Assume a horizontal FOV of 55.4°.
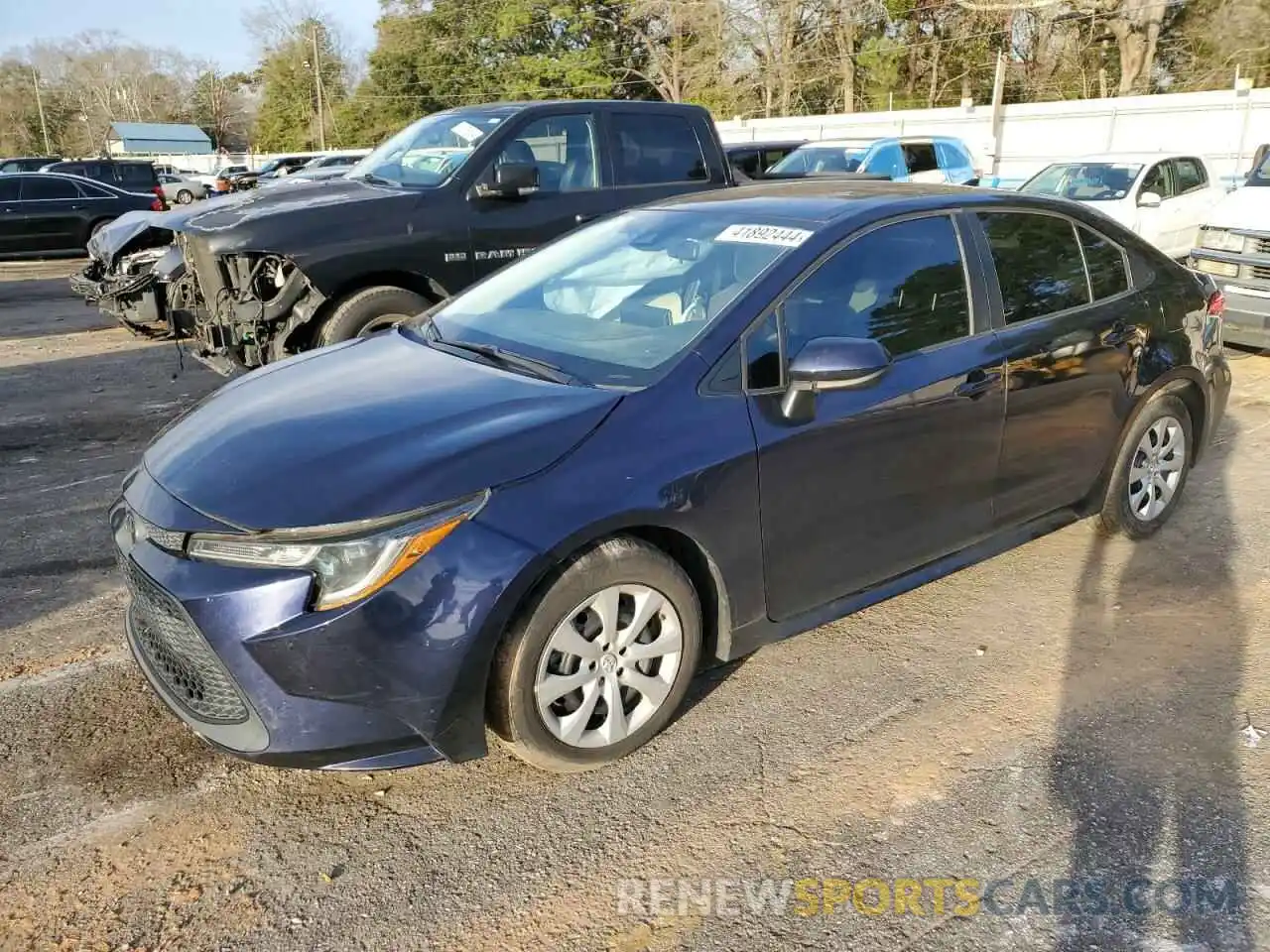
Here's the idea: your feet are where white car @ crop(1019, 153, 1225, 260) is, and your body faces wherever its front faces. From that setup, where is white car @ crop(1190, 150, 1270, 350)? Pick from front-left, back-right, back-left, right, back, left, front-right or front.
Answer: front-left

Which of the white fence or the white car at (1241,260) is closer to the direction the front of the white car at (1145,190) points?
the white car

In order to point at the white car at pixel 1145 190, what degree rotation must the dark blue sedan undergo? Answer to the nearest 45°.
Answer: approximately 180°

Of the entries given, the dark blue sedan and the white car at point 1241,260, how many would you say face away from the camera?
0

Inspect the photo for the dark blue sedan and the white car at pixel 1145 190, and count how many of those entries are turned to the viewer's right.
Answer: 0

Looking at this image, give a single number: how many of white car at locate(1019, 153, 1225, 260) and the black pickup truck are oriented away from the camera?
0

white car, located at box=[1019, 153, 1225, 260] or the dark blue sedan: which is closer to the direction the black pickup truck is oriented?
the dark blue sedan

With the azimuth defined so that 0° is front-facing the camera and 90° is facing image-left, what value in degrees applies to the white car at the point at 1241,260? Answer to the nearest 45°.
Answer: approximately 45°

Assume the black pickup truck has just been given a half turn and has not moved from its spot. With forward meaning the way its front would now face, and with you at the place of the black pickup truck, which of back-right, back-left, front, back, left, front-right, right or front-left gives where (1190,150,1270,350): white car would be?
front-right

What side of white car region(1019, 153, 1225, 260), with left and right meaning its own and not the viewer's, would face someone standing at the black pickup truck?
front

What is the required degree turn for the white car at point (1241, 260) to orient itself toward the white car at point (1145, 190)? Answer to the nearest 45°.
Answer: approximately 135° to its right

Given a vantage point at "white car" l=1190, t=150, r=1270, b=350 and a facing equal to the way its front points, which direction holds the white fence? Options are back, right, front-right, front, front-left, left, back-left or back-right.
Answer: back-right
